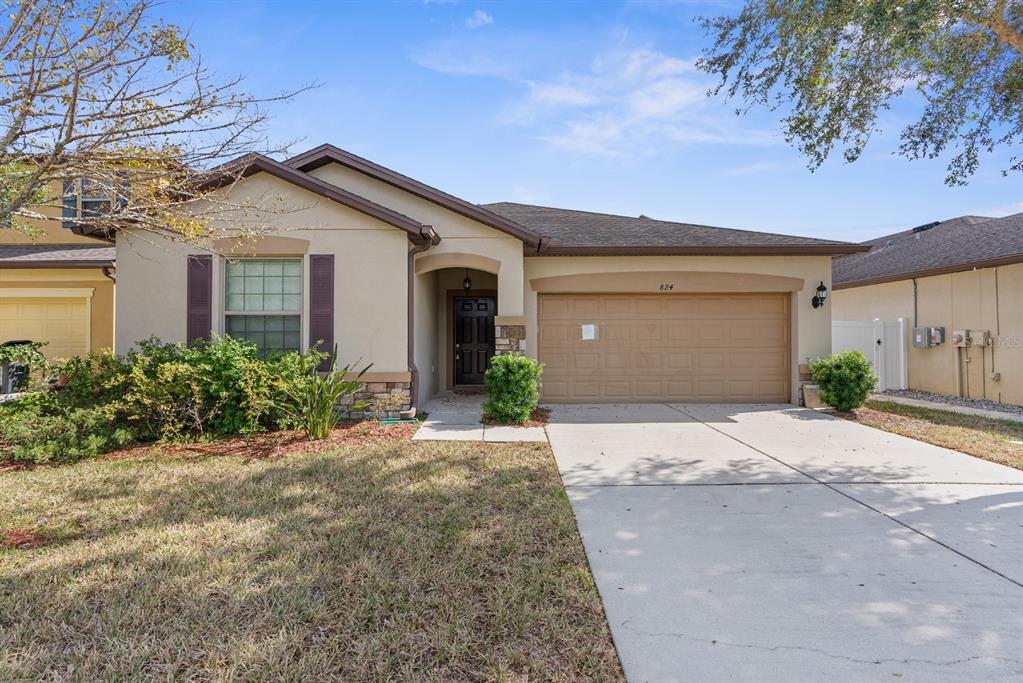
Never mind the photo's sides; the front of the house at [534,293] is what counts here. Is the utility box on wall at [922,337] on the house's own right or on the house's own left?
on the house's own left

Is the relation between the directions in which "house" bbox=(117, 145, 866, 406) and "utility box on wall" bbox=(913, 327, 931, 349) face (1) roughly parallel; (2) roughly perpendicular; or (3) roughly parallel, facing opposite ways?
roughly perpendicular

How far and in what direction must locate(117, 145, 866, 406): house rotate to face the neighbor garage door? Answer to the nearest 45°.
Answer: approximately 90° to its right

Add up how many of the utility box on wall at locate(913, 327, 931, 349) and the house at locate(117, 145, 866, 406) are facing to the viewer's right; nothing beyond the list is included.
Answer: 0

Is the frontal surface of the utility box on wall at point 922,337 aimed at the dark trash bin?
yes

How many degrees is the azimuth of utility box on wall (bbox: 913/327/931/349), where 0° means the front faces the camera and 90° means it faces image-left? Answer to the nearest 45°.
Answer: approximately 45°

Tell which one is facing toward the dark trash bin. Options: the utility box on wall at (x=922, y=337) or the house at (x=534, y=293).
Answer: the utility box on wall

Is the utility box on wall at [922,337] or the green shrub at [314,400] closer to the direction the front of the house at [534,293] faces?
the green shrub

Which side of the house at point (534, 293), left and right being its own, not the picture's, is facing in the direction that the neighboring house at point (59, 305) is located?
right

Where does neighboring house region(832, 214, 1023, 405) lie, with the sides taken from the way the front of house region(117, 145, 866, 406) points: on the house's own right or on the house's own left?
on the house's own left

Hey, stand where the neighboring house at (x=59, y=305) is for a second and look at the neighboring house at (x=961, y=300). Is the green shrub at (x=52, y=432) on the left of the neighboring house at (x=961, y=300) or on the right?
right

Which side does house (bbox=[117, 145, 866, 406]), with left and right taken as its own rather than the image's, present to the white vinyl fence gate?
left

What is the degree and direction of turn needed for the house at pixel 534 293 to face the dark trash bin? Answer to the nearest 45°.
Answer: approximately 90° to its right

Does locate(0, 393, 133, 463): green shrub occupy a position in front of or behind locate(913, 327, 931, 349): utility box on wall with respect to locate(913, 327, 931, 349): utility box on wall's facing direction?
in front

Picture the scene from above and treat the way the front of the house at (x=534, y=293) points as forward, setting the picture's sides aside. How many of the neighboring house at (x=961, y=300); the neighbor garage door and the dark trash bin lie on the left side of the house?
1

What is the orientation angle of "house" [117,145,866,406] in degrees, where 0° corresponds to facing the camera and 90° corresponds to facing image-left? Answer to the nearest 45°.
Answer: approximately 0°
